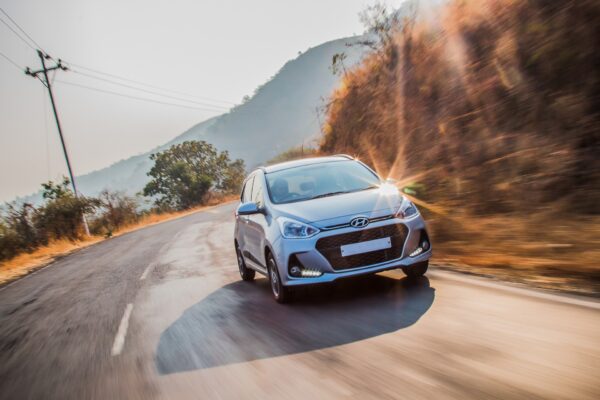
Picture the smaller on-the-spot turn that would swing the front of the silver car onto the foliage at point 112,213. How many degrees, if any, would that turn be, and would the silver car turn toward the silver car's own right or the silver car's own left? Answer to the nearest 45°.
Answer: approximately 180°

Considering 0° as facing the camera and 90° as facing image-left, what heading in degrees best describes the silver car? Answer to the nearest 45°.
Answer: approximately 315°

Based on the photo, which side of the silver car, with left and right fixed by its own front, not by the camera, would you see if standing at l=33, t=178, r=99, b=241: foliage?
back
